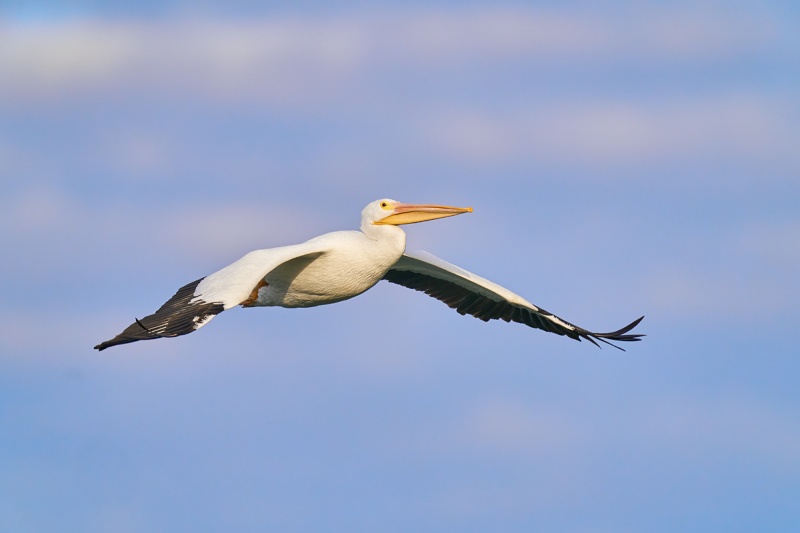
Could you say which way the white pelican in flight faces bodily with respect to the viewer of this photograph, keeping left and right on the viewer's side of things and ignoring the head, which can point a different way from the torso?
facing the viewer and to the right of the viewer
